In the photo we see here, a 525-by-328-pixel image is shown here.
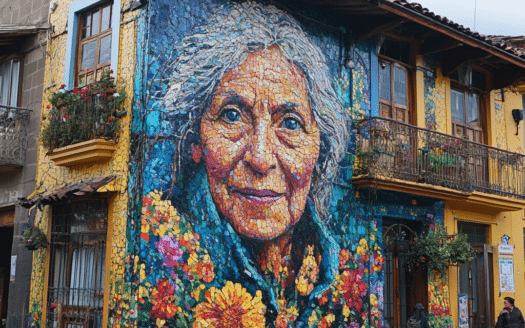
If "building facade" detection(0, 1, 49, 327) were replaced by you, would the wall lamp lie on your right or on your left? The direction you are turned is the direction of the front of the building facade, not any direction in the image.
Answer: on your left

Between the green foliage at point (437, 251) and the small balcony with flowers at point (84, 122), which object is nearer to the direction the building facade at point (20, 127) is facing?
the small balcony with flowers

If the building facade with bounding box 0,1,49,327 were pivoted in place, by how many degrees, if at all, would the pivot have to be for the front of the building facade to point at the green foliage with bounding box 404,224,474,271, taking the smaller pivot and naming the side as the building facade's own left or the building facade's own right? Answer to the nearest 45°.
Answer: approximately 90° to the building facade's own left

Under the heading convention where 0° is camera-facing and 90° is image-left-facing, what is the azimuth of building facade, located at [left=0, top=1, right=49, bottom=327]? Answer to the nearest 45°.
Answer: approximately 0°
